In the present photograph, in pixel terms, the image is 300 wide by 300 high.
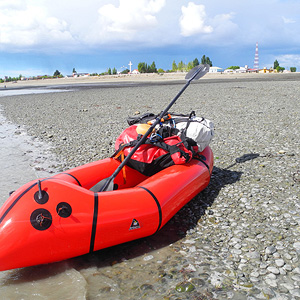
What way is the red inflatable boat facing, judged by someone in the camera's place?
facing away from the viewer and to the right of the viewer
